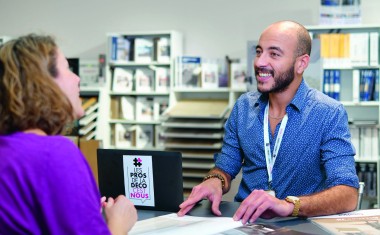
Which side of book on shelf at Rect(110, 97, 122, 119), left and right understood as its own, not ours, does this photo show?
front

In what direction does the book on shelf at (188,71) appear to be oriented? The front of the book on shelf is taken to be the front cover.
toward the camera

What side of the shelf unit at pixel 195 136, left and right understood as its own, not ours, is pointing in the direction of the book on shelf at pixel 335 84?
left

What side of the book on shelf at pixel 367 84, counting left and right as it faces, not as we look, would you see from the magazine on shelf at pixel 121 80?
right

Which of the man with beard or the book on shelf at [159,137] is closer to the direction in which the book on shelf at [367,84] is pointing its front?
the man with beard

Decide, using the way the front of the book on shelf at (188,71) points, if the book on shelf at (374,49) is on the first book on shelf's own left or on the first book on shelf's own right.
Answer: on the first book on shelf's own left

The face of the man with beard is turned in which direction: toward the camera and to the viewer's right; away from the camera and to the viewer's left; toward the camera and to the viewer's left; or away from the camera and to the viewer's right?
toward the camera and to the viewer's left

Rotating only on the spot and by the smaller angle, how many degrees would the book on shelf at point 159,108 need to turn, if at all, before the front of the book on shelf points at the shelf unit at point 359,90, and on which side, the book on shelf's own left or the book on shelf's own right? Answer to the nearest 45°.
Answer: approximately 45° to the book on shelf's own left

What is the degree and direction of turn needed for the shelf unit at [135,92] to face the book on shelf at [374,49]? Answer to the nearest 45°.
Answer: approximately 45° to its left

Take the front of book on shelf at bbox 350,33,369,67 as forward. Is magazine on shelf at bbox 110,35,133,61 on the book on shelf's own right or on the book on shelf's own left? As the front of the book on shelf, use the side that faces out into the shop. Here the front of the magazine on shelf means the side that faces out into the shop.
on the book on shelf's own right

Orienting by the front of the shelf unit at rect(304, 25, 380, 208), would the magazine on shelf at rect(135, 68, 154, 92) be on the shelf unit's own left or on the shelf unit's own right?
on the shelf unit's own right

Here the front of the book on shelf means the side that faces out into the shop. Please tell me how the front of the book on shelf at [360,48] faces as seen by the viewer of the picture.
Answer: facing the viewer
